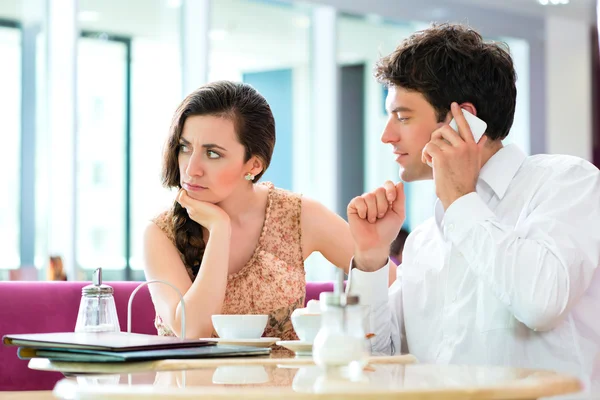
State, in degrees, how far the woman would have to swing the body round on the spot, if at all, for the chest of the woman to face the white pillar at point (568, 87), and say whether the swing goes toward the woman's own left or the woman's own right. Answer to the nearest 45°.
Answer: approximately 180°

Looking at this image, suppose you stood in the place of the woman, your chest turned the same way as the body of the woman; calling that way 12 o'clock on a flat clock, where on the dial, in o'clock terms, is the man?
The man is roughly at 9 o'clock from the woman.

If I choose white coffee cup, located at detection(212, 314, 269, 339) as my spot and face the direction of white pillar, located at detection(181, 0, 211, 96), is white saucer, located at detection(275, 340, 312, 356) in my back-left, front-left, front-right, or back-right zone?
back-right

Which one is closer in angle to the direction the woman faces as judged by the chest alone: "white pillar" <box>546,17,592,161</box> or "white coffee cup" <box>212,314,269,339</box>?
the white coffee cup

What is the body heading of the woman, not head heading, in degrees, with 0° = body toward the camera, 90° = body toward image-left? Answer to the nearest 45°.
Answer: approximately 45°

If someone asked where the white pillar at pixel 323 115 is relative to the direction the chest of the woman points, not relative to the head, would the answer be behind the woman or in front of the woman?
behind

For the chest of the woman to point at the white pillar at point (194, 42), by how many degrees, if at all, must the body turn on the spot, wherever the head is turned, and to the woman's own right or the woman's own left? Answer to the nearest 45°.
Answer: approximately 135° to the woman's own right

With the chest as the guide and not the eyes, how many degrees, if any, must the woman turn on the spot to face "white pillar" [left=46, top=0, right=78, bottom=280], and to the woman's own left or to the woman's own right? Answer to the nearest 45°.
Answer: approximately 135° to the woman's own right

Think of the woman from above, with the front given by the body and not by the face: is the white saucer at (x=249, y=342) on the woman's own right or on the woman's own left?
on the woman's own left

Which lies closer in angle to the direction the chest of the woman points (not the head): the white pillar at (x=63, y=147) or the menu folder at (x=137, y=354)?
the menu folder

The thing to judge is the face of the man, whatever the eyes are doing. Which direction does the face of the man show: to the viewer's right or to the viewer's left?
to the viewer's left
